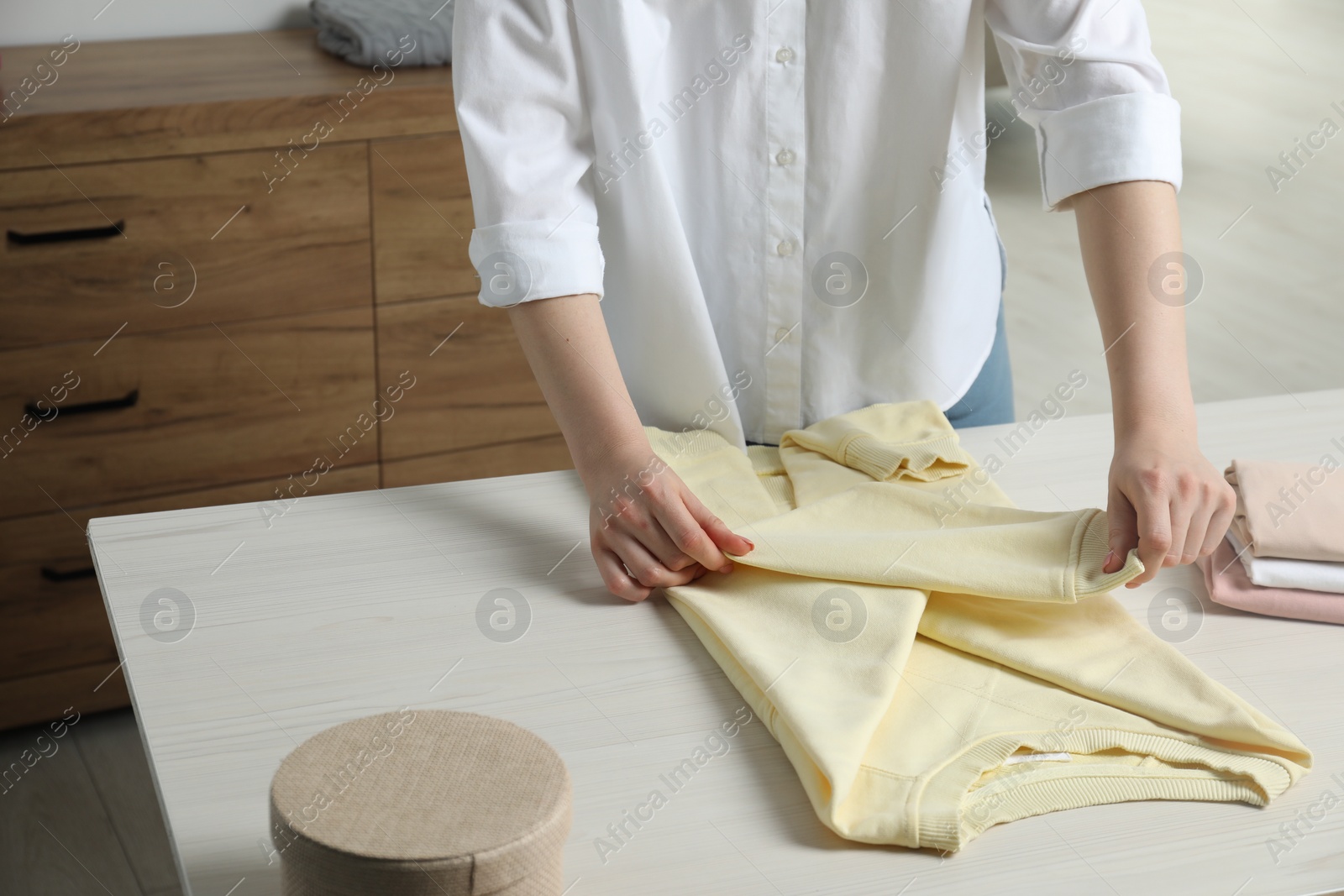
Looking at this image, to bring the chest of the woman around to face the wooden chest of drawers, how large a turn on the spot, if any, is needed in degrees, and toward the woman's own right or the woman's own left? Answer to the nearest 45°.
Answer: approximately 135° to the woman's own right

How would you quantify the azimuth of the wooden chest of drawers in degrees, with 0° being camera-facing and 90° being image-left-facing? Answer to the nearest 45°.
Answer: approximately 0°

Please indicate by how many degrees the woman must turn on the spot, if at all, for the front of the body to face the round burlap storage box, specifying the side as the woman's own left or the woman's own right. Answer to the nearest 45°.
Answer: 0° — they already face it

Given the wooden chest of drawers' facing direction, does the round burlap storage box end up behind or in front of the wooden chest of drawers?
in front

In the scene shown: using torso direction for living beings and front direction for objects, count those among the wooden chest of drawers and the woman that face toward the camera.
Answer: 2
